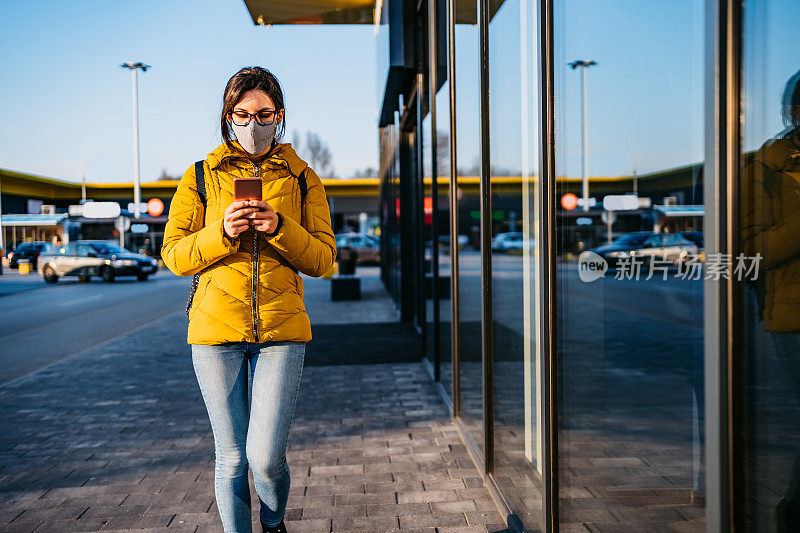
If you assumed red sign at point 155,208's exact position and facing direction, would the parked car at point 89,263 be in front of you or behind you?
in front

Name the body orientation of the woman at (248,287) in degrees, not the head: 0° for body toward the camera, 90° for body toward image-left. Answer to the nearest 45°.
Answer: approximately 0°

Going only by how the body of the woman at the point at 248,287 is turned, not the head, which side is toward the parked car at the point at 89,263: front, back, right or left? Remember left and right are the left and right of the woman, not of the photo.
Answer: back

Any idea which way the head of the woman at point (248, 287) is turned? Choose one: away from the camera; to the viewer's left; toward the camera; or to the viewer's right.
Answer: toward the camera

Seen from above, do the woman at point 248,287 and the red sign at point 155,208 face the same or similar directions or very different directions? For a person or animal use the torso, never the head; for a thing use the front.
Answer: same or similar directions

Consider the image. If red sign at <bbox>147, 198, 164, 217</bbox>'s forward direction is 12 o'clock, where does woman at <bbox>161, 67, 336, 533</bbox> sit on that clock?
The woman is roughly at 12 o'clock from the red sign.

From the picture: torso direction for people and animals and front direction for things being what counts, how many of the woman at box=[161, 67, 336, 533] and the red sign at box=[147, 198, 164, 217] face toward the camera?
2

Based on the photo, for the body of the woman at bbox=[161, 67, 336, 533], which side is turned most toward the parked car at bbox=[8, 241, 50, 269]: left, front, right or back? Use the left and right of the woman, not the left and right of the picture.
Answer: back

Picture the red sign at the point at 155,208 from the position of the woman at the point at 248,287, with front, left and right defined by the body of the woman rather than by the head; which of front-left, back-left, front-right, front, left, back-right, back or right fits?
back

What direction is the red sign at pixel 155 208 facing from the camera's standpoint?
toward the camera
